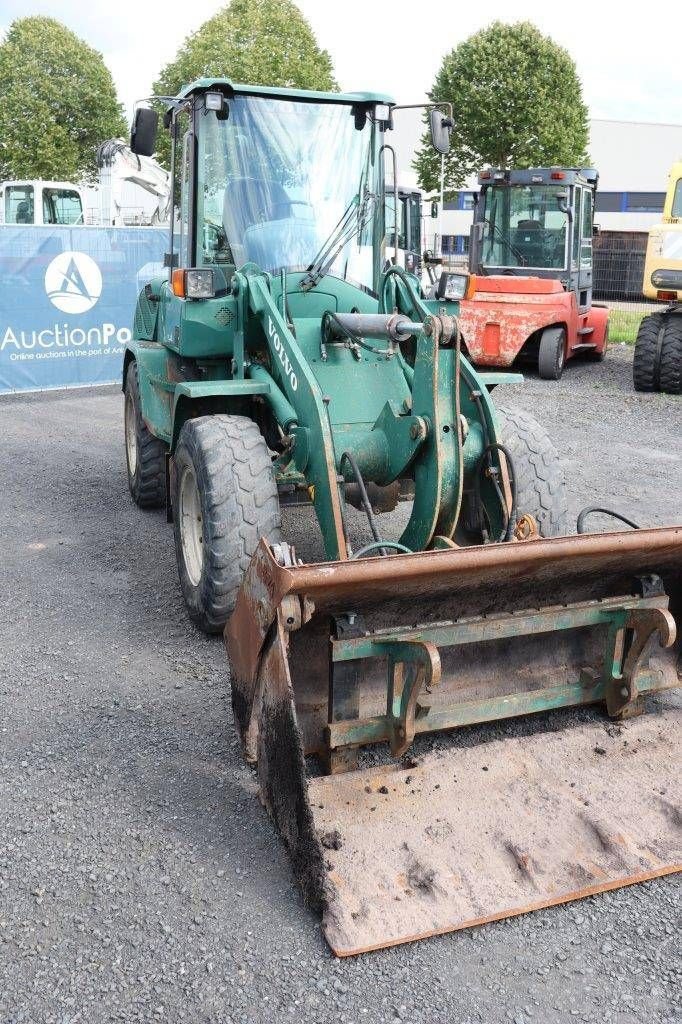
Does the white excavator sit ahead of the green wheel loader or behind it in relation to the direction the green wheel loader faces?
behind

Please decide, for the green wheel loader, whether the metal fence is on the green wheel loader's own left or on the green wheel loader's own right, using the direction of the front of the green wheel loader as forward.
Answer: on the green wheel loader's own left

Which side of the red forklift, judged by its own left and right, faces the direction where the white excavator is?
left

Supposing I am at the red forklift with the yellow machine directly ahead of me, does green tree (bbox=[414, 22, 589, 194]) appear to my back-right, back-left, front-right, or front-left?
back-left

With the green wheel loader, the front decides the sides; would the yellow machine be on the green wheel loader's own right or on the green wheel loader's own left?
on the green wheel loader's own left

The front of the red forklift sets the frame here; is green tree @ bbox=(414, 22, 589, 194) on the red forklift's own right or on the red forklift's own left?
on the red forklift's own left

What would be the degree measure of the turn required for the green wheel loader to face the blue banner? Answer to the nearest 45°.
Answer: approximately 180°

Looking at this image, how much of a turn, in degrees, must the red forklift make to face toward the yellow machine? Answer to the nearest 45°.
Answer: approximately 90° to its right

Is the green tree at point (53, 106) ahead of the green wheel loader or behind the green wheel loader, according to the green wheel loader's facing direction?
behind

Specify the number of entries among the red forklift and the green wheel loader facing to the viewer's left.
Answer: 0

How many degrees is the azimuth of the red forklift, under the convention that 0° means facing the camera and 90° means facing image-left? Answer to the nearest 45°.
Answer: approximately 225°

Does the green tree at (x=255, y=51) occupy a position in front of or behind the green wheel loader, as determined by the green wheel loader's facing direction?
behind

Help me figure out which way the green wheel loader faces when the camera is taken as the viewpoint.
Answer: facing the viewer and to the right of the viewer
